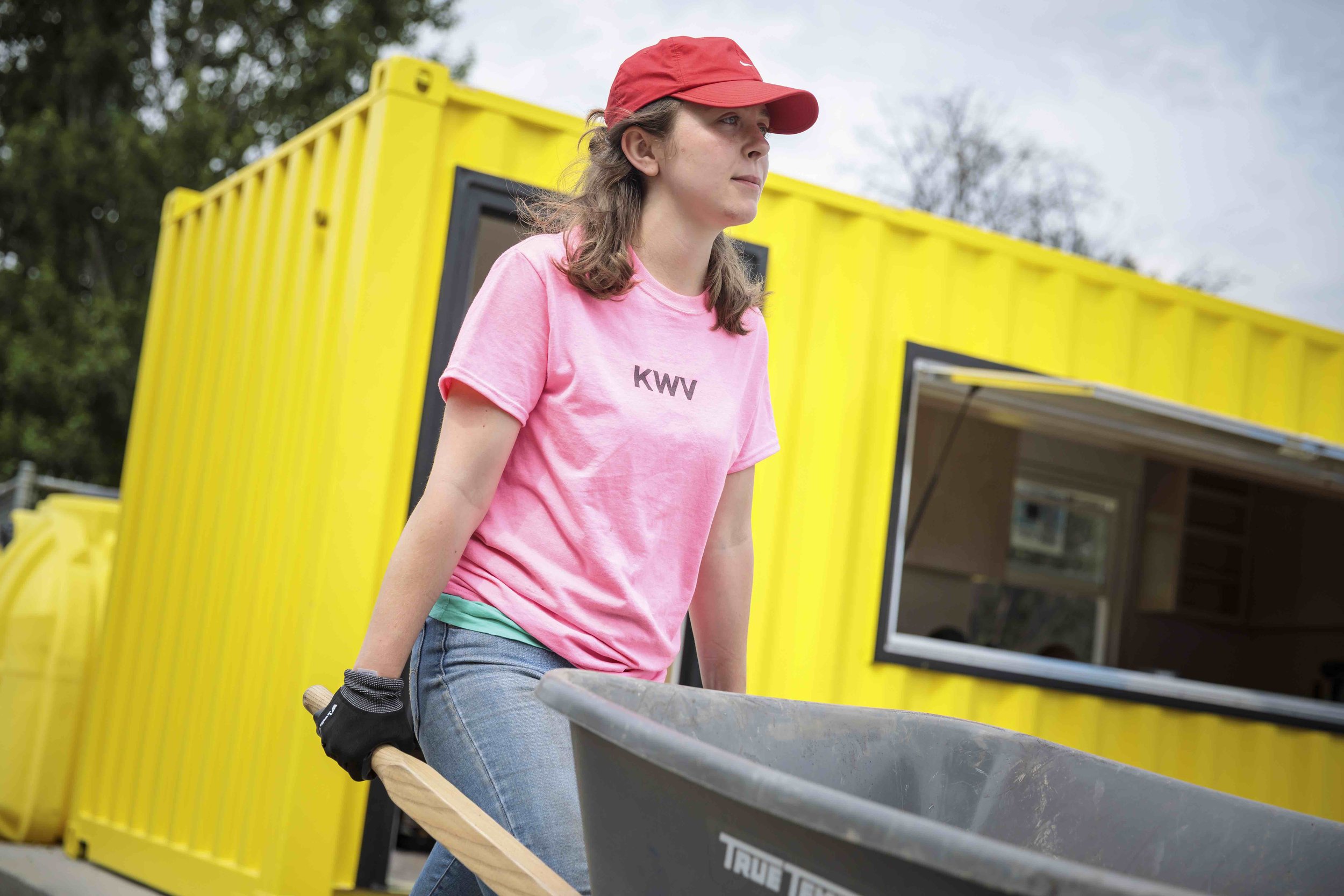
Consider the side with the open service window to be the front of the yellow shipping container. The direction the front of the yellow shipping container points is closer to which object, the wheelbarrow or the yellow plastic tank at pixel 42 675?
the wheelbarrow

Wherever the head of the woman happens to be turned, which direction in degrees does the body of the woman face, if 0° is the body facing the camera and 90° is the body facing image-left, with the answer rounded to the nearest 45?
approximately 315°

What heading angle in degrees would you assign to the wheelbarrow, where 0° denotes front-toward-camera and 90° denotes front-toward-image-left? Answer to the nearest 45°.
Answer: approximately 315°

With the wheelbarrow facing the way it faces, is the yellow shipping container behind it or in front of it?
behind

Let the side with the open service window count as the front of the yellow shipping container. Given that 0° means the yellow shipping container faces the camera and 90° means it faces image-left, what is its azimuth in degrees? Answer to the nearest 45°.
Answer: approximately 315°

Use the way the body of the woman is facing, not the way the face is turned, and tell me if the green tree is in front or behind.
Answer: behind

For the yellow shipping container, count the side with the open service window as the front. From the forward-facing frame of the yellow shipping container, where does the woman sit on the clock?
The woman is roughly at 1 o'clock from the yellow shipping container.

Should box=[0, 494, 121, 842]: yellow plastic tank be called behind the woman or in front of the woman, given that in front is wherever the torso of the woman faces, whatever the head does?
behind
